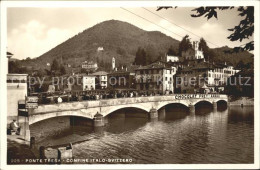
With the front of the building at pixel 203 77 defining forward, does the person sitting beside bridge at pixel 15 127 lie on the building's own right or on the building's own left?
on the building's own right

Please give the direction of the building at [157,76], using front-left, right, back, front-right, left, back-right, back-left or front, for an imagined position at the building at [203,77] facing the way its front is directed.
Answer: right

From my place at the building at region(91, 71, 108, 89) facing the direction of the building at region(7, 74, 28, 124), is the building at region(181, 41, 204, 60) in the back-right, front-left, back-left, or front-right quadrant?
back-left

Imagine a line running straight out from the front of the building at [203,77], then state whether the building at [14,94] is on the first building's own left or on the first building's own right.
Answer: on the first building's own right

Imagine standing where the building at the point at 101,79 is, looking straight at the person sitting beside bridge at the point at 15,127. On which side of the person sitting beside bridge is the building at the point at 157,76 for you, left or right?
left

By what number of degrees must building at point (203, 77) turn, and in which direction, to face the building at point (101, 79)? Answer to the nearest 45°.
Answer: approximately 135° to its right

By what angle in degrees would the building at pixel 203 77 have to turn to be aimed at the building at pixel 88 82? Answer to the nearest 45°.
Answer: approximately 135° to its right
